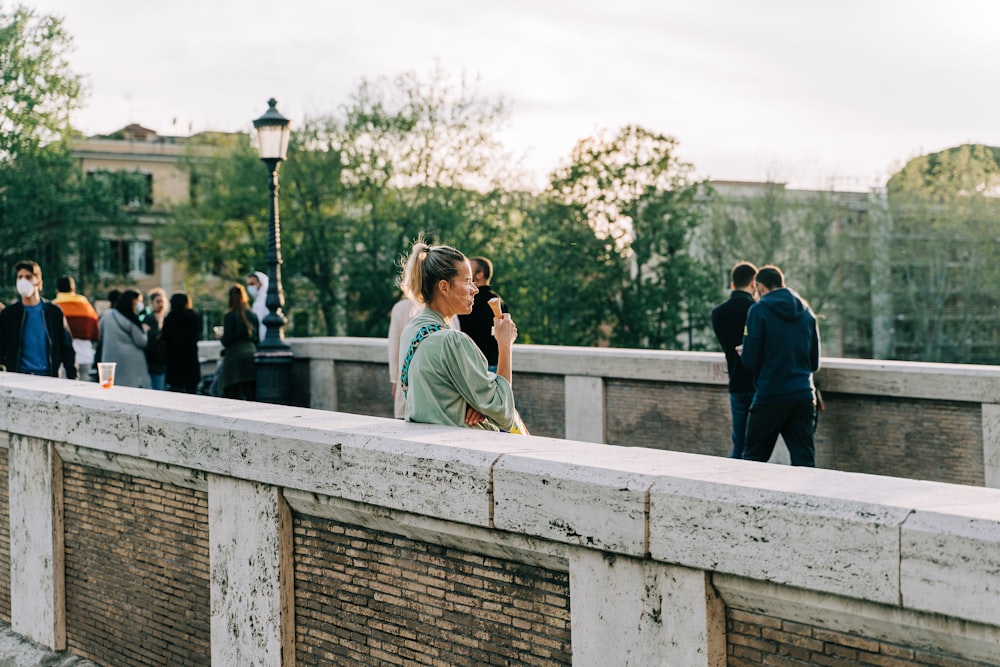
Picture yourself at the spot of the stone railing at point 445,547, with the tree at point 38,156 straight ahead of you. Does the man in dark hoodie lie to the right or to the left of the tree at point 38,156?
right

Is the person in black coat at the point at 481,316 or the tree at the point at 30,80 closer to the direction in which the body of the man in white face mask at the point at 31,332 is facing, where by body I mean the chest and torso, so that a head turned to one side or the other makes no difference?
the person in black coat

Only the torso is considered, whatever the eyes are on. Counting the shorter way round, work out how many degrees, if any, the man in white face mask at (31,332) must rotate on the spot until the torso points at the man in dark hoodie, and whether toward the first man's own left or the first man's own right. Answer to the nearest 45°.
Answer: approximately 45° to the first man's own left

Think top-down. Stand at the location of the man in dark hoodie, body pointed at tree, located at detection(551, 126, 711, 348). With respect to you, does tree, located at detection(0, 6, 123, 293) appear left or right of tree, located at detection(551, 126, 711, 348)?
left

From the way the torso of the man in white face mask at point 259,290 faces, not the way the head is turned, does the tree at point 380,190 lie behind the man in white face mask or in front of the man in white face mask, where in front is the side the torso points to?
behind

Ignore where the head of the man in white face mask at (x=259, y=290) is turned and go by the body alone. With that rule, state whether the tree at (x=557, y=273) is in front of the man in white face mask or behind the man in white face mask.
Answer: behind

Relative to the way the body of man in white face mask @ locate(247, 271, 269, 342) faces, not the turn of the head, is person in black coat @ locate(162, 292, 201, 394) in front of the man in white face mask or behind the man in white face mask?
in front

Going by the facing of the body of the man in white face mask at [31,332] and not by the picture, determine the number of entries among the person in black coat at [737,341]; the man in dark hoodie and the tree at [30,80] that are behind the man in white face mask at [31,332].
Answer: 1

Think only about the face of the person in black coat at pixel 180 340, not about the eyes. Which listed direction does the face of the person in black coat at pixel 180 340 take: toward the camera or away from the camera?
away from the camera

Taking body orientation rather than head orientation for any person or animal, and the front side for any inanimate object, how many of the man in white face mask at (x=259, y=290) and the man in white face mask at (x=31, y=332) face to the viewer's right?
0

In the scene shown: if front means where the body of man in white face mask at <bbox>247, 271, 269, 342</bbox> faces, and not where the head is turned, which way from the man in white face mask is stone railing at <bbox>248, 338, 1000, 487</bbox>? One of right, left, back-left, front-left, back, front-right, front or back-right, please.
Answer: left

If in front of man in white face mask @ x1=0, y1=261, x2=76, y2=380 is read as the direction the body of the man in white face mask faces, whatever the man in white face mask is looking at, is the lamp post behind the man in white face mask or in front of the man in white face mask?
behind

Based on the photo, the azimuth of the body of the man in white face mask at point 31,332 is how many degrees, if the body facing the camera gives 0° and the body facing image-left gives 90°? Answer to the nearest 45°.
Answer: approximately 0°

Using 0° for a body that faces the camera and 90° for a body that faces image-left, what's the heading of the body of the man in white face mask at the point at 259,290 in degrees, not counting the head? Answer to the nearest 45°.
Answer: approximately 45°

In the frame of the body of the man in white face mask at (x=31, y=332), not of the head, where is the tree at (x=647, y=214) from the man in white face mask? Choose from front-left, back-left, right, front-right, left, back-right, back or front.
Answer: back-left

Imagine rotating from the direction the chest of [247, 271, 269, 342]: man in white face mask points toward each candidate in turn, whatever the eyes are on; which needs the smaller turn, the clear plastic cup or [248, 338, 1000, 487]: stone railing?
the clear plastic cup
